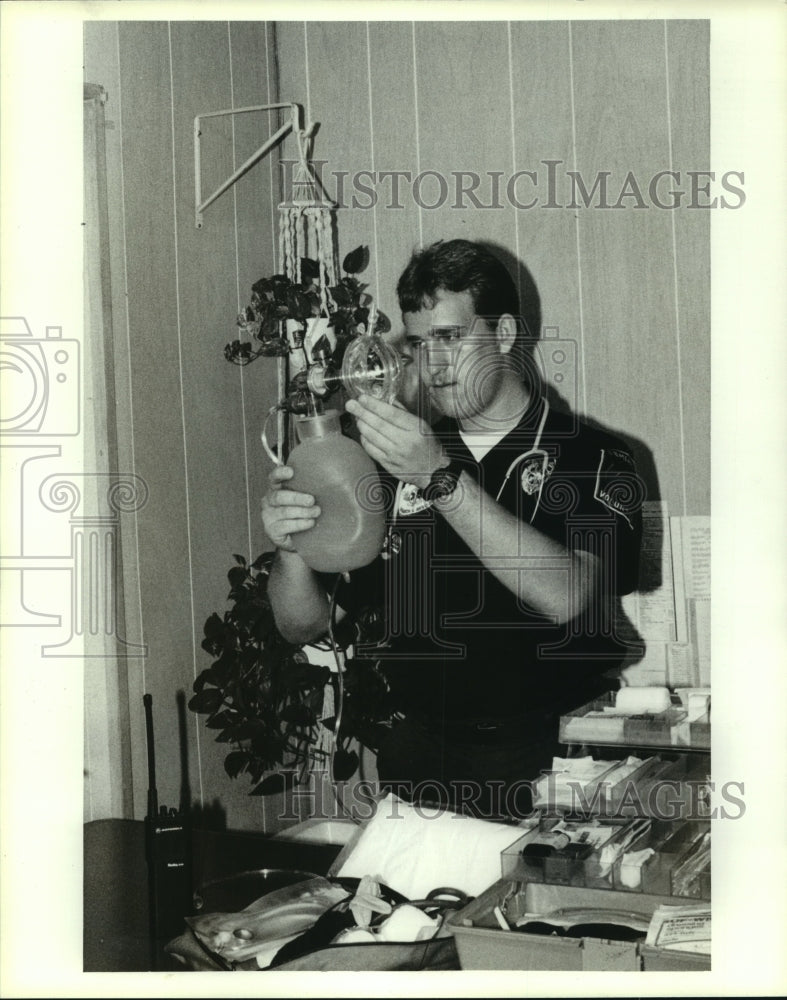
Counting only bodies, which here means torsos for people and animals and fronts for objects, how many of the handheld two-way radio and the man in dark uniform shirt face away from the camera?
0

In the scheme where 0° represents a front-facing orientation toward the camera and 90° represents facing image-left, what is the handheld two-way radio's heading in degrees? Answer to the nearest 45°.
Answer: approximately 315°

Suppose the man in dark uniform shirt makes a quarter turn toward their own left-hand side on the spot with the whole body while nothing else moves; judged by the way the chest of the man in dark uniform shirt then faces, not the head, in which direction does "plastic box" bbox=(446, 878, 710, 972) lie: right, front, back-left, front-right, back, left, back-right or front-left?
front-right

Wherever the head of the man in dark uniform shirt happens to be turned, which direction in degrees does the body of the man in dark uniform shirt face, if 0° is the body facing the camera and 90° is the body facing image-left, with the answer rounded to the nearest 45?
approximately 45°
